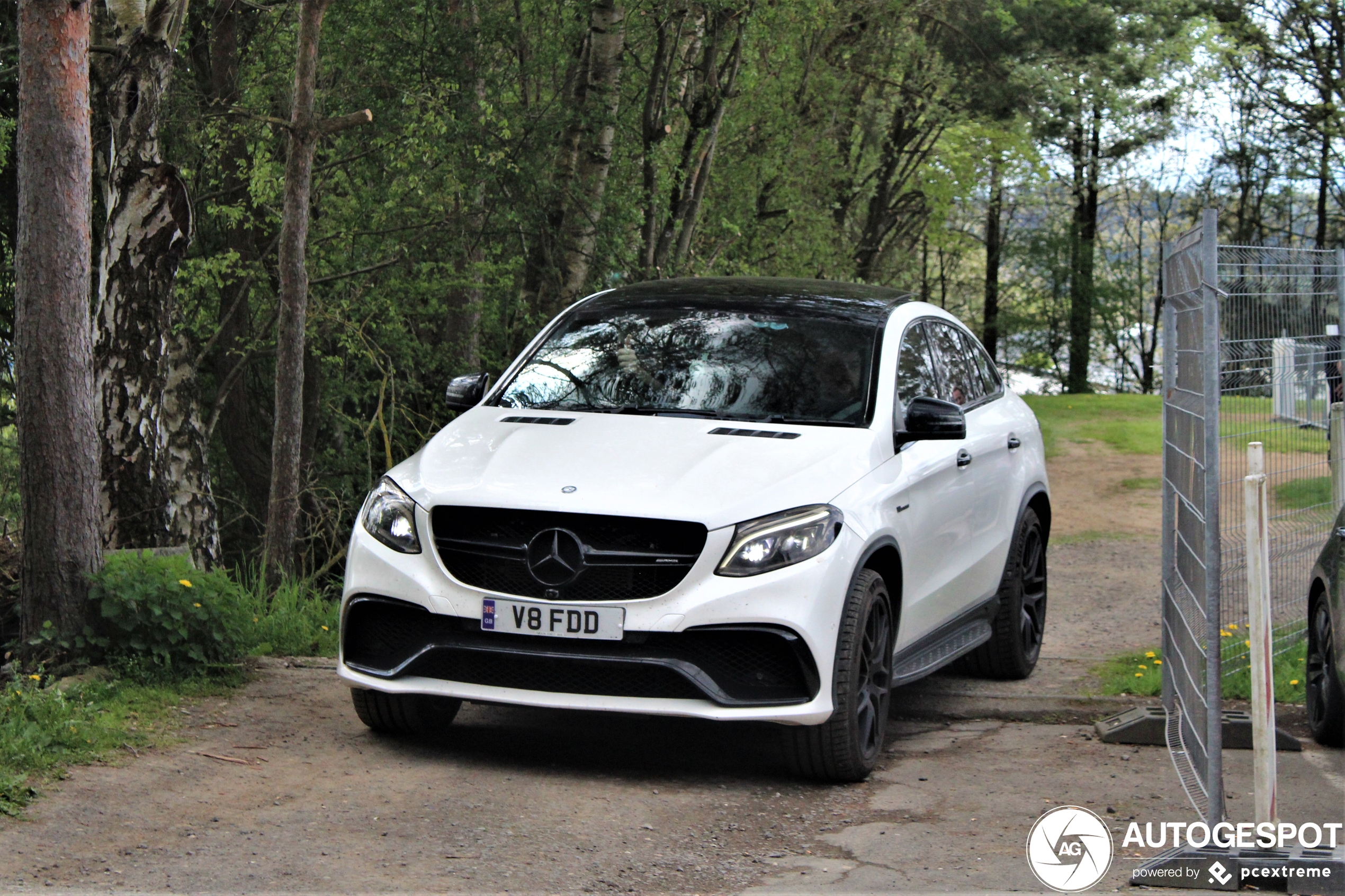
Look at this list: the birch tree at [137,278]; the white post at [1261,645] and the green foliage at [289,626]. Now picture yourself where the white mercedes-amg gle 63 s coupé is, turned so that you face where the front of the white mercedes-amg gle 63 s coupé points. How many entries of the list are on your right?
2

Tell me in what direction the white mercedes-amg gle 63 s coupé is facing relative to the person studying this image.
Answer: facing the viewer and to the left of the viewer

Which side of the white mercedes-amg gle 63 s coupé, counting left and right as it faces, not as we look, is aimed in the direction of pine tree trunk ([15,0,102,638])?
right

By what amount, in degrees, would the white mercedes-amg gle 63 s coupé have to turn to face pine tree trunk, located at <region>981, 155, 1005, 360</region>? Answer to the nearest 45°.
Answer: approximately 135° to its right

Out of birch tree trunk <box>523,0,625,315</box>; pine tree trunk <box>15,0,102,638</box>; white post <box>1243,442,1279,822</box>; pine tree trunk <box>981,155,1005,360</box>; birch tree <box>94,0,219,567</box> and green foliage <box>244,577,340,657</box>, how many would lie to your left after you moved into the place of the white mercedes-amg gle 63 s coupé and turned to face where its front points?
1

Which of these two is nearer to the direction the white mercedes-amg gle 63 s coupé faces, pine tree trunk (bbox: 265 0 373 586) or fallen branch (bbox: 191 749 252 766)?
the fallen branch

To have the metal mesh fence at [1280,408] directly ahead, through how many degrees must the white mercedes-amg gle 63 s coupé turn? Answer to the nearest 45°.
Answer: approximately 135° to its left

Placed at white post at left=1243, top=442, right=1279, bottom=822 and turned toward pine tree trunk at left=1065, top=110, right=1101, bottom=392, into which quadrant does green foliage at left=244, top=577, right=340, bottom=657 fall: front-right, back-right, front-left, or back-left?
front-left

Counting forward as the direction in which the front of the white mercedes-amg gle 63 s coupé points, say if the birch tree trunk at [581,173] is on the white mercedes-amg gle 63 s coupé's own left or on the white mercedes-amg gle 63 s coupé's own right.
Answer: on the white mercedes-amg gle 63 s coupé's own right

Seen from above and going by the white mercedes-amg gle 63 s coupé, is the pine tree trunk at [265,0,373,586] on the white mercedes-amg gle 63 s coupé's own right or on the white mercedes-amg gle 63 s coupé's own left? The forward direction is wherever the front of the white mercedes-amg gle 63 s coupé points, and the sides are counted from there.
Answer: on the white mercedes-amg gle 63 s coupé's own right
